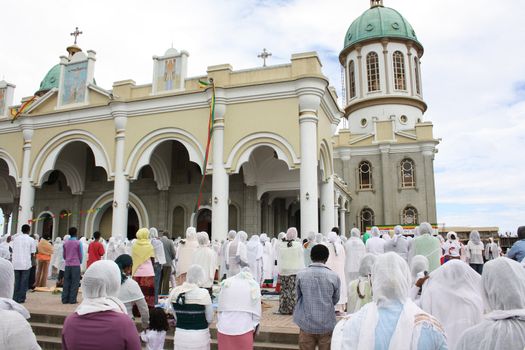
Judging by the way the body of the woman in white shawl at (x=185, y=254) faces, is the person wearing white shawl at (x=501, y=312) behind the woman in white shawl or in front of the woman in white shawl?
behind

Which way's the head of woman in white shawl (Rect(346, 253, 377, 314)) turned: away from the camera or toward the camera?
away from the camera

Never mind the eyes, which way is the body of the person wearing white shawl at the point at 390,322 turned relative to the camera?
away from the camera

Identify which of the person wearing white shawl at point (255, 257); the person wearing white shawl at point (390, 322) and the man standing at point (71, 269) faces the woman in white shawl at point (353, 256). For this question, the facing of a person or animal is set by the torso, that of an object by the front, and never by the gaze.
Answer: the person wearing white shawl at point (390, 322)

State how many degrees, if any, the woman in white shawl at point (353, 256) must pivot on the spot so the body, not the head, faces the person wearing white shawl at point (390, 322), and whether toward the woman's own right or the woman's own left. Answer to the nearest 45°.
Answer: approximately 180°

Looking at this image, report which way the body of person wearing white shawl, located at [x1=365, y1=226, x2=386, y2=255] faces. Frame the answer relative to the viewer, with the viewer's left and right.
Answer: facing away from the viewer

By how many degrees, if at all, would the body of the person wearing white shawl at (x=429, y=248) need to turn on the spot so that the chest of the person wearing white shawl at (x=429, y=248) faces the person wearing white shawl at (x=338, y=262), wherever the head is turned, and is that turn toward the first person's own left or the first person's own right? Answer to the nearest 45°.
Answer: approximately 90° to the first person's own left

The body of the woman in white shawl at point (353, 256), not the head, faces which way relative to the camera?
away from the camera

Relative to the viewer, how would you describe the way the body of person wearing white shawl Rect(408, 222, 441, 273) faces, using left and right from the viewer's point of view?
facing away from the viewer

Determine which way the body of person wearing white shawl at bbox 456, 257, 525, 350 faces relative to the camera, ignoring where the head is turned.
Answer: away from the camera

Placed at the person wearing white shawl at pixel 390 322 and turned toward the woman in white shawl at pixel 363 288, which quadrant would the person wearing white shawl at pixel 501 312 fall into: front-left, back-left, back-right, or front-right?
back-right

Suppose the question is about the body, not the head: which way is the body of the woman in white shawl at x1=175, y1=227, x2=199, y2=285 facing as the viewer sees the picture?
away from the camera
